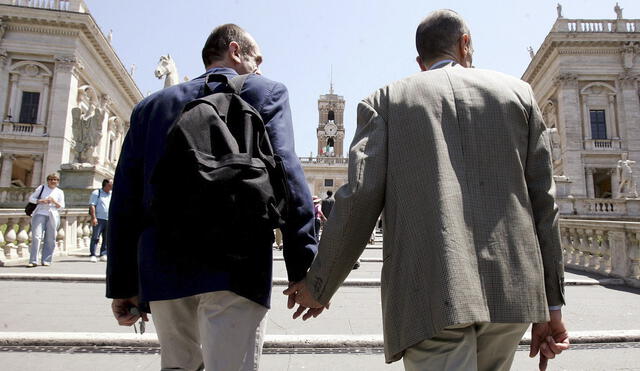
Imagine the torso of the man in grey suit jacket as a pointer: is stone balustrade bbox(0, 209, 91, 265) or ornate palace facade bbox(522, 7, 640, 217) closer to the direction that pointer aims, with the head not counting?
the ornate palace facade

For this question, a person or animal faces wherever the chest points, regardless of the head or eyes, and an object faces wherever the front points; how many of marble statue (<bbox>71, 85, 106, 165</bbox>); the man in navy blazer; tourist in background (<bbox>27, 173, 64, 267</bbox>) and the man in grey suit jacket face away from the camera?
2

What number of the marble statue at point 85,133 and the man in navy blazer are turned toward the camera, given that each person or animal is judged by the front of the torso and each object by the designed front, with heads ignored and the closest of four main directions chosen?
1

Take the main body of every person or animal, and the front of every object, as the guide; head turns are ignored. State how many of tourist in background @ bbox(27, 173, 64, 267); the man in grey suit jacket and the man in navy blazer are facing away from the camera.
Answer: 2

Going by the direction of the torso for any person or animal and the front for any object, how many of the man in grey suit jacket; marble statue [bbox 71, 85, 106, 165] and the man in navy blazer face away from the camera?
2

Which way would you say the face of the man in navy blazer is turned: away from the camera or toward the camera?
away from the camera

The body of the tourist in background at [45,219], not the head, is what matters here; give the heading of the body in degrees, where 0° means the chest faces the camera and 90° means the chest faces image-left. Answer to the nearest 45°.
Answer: approximately 0°

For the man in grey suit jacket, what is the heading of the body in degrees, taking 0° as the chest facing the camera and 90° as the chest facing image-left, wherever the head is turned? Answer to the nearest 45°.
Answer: approximately 180°

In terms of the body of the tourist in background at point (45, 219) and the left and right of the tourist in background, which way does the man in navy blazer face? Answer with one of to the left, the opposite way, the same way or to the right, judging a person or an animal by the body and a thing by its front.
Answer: the opposite way

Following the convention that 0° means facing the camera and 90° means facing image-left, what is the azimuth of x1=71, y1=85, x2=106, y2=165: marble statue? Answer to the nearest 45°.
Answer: approximately 0°

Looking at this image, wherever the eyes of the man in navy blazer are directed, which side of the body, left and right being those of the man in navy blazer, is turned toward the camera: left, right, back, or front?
back

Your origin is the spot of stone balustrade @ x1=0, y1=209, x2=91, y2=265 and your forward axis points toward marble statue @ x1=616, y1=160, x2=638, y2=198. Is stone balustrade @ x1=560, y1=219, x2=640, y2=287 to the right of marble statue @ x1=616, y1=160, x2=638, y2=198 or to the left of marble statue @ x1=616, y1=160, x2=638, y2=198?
right
